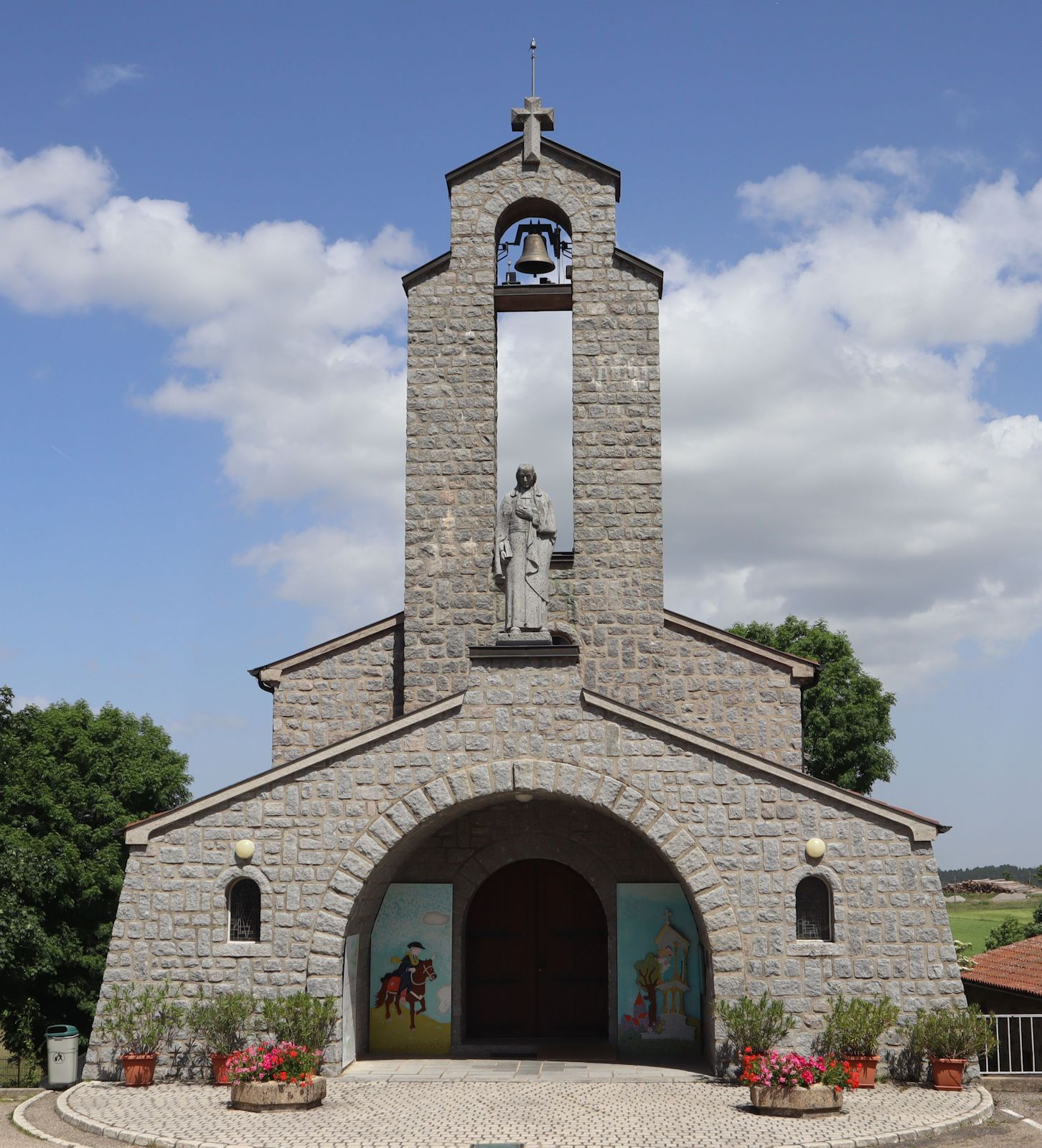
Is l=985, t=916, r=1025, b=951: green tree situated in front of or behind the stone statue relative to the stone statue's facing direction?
behind

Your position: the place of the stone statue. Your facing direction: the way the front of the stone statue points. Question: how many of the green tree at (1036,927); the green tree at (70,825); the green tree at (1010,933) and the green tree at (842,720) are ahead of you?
0

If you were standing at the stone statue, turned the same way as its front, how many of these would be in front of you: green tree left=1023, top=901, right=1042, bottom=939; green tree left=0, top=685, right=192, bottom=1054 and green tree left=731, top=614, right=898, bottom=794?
0

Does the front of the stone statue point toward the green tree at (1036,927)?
no

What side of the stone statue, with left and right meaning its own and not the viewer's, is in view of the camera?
front

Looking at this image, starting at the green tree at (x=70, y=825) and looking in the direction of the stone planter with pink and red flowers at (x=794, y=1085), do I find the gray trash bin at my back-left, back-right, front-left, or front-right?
front-right
